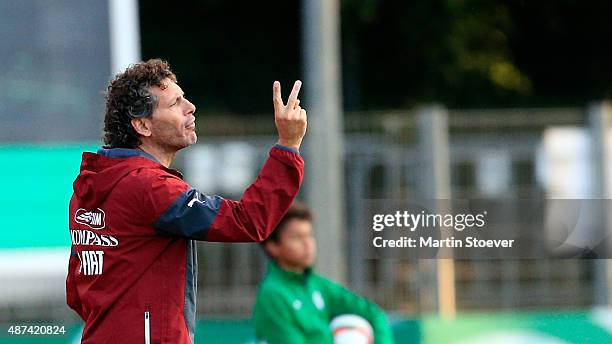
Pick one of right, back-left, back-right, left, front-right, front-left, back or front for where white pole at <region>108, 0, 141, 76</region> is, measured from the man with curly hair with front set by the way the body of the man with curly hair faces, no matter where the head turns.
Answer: front-left

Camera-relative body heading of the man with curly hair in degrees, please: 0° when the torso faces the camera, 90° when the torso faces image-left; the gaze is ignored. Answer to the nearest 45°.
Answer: approximately 225°

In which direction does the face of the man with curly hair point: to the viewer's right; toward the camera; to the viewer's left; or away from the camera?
to the viewer's right

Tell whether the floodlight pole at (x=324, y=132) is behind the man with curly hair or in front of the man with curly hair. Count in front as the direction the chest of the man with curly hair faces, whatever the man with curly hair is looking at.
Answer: in front
